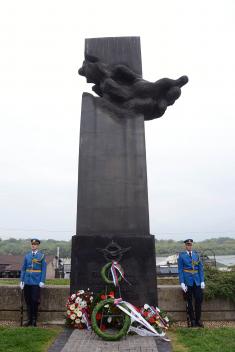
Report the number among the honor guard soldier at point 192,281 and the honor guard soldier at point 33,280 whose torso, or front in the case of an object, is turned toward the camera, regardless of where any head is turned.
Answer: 2

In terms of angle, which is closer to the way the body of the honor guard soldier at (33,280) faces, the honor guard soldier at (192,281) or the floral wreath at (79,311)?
the floral wreath

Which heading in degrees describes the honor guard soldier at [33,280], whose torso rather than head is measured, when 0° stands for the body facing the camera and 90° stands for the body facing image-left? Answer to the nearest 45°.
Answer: approximately 0°

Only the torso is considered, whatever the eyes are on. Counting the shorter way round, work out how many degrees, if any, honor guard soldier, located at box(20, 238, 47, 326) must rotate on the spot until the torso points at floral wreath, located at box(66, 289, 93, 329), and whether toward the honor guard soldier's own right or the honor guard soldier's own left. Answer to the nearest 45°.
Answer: approximately 45° to the honor guard soldier's own left

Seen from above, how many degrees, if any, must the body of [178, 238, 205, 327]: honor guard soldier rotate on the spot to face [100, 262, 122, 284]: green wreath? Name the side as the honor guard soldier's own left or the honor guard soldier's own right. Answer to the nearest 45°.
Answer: approximately 45° to the honor guard soldier's own right
